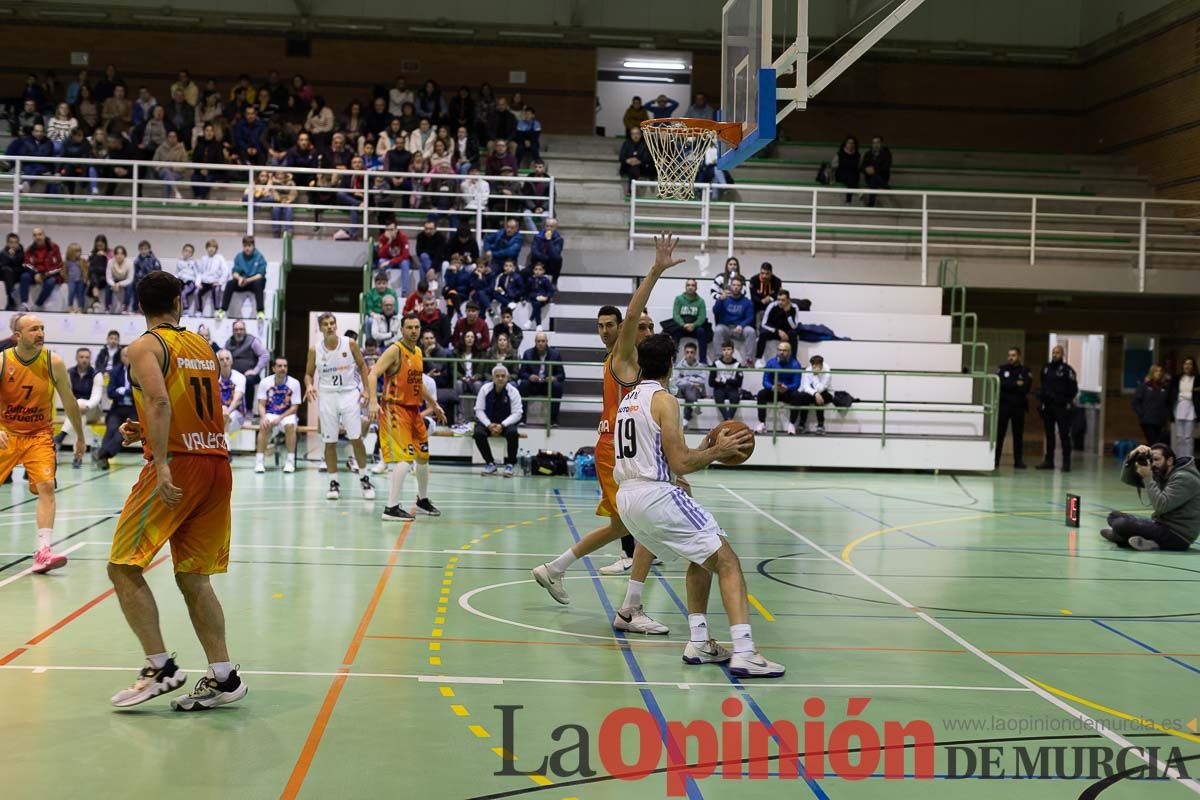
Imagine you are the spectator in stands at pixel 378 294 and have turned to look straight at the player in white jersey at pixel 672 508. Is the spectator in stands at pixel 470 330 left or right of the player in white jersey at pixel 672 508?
left

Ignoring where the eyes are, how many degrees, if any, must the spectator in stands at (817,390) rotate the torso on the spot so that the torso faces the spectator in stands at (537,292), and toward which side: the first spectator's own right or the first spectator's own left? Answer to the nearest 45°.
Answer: approximately 90° to the first spectator's own right

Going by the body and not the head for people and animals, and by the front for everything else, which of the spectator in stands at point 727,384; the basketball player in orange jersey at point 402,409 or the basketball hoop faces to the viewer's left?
the basketball hoop

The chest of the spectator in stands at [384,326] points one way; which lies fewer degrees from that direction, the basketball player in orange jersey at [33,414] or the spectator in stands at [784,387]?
the basketball player in orange jersey

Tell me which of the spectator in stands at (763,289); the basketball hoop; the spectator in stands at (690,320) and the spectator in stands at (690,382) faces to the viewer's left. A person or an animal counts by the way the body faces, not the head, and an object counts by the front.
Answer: the basketball hoop

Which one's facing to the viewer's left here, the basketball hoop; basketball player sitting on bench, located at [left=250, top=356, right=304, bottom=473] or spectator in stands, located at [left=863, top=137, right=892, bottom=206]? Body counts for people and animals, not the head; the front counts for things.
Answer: the basketball hoop

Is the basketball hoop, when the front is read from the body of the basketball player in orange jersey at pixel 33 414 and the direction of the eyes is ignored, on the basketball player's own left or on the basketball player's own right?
on the basketball player's own left

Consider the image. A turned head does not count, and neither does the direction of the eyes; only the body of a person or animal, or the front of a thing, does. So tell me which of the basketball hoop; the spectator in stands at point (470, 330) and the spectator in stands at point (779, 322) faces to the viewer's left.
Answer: the basketball hoop

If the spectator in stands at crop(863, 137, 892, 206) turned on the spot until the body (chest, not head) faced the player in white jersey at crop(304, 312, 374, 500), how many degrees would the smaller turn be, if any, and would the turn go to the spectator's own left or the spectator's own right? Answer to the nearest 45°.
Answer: approximately 45° to the spectator's own right

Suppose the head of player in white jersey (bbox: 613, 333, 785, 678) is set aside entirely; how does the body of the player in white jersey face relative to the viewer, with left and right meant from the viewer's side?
facing away from the viewer and to the right of the viewer

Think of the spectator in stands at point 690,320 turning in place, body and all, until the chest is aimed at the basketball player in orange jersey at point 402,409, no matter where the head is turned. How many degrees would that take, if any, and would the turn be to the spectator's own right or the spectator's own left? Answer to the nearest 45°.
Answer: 0° — they already face them

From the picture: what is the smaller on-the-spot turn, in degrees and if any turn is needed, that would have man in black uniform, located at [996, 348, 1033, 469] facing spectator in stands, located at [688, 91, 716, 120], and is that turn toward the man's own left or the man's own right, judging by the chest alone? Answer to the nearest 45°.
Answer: approximately 135° to the man's own right

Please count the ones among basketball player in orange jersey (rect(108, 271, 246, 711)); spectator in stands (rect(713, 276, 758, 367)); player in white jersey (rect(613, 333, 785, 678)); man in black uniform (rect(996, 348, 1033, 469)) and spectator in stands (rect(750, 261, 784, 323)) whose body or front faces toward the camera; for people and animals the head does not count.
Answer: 3

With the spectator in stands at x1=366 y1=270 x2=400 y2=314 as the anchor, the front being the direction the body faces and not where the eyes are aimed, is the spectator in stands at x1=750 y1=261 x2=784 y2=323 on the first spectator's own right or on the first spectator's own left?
on the first spectator's own left

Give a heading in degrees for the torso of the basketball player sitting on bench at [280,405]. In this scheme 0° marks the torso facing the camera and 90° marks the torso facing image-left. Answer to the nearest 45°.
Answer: approximately 0°

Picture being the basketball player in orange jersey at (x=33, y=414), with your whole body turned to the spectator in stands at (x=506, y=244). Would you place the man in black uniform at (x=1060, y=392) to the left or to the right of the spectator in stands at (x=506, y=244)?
right

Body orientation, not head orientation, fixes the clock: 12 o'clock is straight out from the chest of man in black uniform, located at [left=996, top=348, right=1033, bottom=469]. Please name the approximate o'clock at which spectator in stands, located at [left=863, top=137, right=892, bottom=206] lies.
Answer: The spectator in stands is roughly at 5 o'clock from the man in black uniform.
